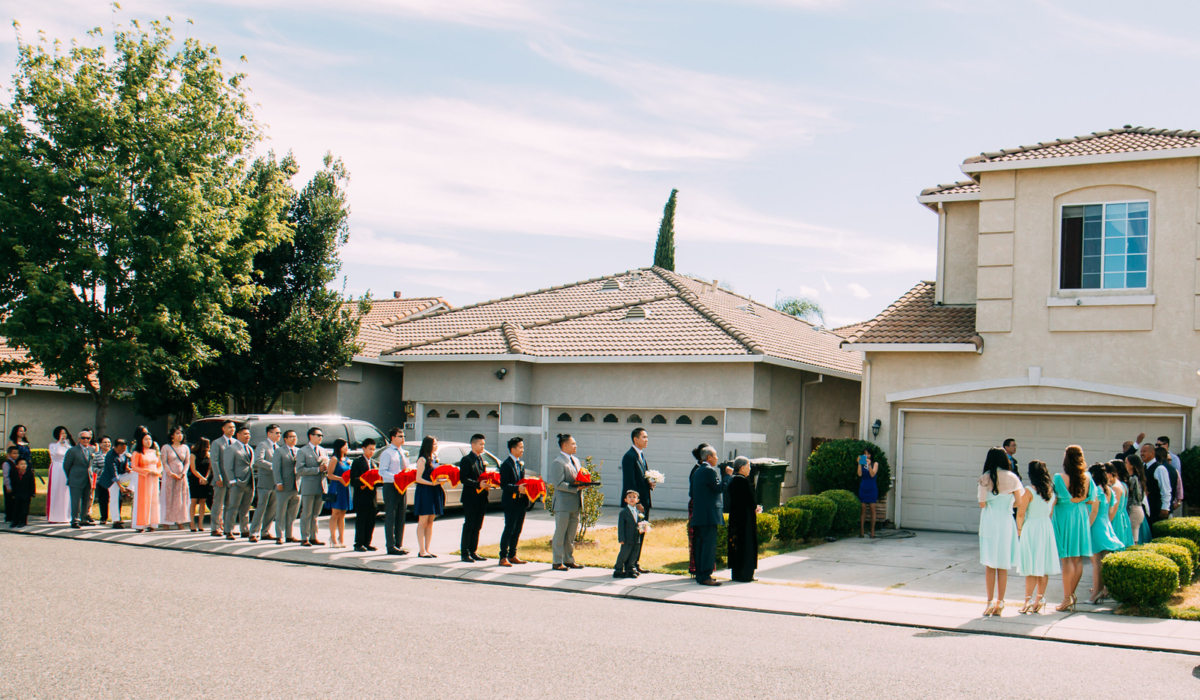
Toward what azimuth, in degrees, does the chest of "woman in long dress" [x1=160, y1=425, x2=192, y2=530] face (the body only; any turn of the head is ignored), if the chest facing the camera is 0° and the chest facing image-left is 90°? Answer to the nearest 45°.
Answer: approximately 315°

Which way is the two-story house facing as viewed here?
toward the camera

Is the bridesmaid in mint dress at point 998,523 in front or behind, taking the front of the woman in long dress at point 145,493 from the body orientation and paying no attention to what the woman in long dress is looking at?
in front

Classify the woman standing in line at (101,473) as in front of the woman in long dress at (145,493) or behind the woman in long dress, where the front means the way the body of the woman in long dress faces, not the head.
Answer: behind

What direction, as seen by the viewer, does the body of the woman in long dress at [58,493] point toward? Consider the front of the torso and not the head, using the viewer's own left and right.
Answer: facing the viewer and to the right of the viewer
